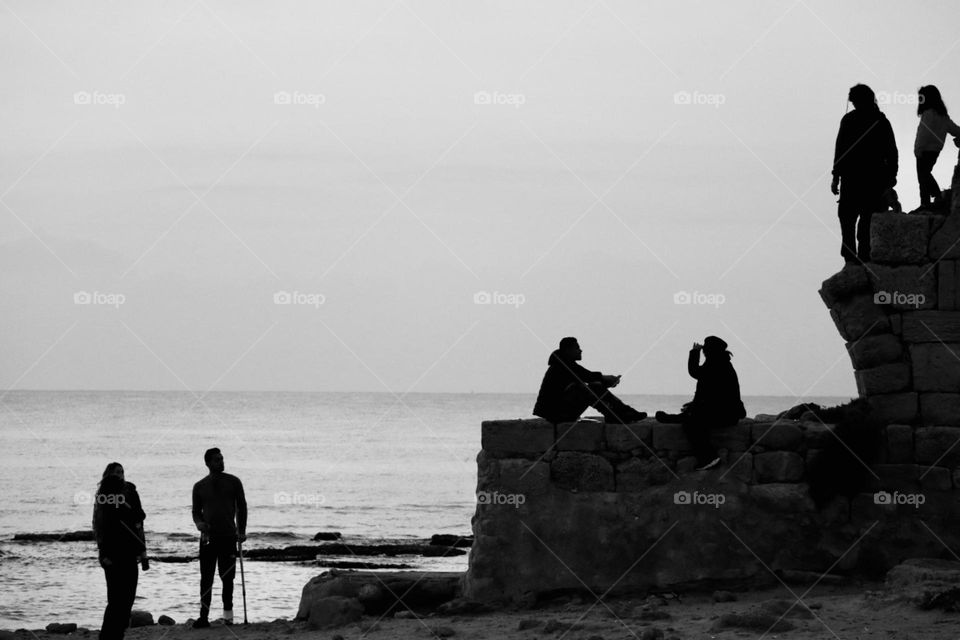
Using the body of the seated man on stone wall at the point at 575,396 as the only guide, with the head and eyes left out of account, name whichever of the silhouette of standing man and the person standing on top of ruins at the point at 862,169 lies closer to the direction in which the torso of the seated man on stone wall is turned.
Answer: the person standing on top of ruins

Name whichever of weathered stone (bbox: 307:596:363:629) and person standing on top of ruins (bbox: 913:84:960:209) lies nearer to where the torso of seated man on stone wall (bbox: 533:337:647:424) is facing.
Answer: the person standing on top of ruins

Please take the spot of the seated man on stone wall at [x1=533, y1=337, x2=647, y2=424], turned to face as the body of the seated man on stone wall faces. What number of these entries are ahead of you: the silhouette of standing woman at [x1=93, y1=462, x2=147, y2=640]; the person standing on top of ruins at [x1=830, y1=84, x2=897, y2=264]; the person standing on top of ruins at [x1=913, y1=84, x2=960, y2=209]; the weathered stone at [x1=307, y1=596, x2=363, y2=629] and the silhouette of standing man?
2

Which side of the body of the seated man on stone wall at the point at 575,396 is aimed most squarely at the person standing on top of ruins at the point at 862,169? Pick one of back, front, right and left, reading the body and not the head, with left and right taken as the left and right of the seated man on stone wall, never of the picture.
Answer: front

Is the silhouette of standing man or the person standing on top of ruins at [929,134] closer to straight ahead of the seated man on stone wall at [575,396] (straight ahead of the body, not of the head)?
the person standing on top of ruins

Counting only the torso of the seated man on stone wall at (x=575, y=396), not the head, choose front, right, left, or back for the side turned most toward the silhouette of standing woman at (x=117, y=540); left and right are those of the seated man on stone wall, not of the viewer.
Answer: back

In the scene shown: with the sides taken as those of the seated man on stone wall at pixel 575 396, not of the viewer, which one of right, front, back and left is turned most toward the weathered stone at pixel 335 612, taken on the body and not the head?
back

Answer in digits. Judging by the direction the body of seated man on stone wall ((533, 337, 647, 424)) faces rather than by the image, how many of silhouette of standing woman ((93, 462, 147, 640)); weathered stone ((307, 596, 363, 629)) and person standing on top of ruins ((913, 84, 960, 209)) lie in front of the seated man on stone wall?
1

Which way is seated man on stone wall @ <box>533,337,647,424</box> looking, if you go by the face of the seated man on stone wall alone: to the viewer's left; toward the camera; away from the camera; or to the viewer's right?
to the viewer's right

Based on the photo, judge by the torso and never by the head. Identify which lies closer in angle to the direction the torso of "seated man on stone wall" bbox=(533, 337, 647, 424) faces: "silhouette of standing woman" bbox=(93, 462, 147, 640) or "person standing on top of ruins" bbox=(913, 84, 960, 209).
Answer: the person standing on top of ruins

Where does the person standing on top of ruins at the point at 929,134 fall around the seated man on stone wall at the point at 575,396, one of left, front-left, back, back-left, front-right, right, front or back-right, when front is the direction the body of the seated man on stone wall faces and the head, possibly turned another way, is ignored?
front

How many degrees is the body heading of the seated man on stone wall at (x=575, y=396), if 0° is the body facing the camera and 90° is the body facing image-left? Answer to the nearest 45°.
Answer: approximately 270°

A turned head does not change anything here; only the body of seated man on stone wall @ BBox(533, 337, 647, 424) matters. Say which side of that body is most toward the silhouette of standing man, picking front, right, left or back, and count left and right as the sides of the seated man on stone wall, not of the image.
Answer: back
